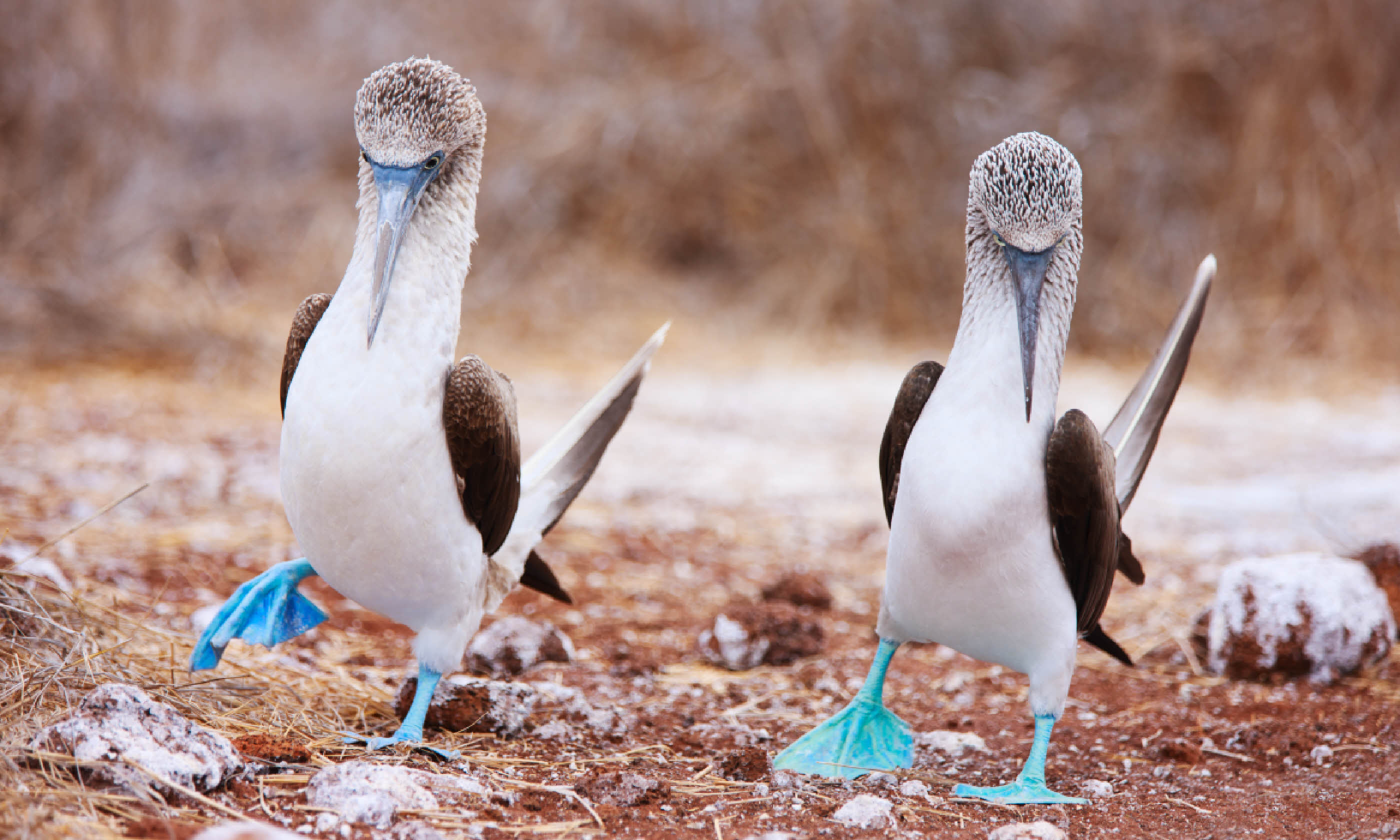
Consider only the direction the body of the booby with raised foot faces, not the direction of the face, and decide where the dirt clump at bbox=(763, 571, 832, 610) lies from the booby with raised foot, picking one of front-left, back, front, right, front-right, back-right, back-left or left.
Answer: back

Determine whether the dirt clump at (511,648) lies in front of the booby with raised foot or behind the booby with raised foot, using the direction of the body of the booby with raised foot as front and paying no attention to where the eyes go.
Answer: behind

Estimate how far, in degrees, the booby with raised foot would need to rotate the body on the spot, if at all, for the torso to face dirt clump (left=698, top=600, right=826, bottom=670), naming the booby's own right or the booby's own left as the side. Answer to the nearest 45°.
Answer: approximately 180°

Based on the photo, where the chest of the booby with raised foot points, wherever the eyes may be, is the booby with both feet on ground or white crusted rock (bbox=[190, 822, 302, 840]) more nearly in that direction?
the white crusted rock

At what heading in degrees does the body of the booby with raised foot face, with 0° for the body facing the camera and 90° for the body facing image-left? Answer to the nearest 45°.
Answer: approximately 45°

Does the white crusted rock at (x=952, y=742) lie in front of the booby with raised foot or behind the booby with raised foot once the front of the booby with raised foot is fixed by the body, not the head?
behind

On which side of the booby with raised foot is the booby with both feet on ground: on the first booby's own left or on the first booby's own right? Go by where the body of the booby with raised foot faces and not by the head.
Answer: on the first booby's own left
